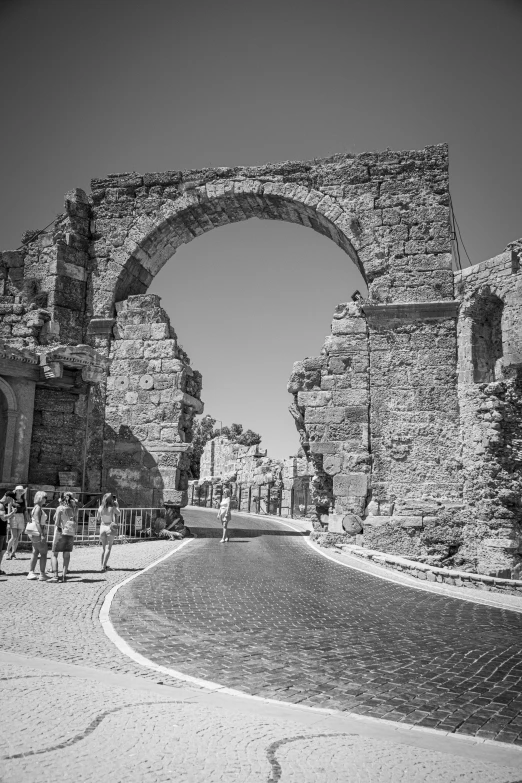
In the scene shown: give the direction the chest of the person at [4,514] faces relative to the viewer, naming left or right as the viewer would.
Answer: facing to the right of the viewer

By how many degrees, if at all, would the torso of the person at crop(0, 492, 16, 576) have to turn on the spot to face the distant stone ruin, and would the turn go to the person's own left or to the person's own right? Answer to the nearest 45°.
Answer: approximately 45° to the person's own left

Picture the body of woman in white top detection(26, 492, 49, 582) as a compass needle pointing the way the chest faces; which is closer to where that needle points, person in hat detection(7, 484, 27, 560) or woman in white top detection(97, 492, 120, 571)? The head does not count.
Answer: the woman in white top

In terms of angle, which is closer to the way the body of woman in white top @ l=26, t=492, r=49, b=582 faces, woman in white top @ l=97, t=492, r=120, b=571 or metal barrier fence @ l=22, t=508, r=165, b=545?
the woman in white top

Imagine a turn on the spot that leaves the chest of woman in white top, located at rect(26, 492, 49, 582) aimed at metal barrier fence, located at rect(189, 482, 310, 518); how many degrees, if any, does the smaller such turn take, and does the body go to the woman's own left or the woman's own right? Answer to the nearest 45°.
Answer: approximately 45° to the woman's own left

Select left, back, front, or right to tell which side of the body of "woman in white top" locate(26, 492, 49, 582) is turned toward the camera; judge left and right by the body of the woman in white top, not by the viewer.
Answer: right

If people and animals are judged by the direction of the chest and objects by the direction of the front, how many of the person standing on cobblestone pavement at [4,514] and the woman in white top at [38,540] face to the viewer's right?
2

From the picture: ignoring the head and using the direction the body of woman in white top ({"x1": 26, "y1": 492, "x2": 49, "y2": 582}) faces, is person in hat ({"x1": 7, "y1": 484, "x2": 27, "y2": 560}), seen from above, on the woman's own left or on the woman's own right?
on the woman's own left

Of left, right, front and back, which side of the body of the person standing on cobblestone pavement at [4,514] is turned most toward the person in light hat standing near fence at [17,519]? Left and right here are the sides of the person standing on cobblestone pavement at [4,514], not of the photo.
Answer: left
